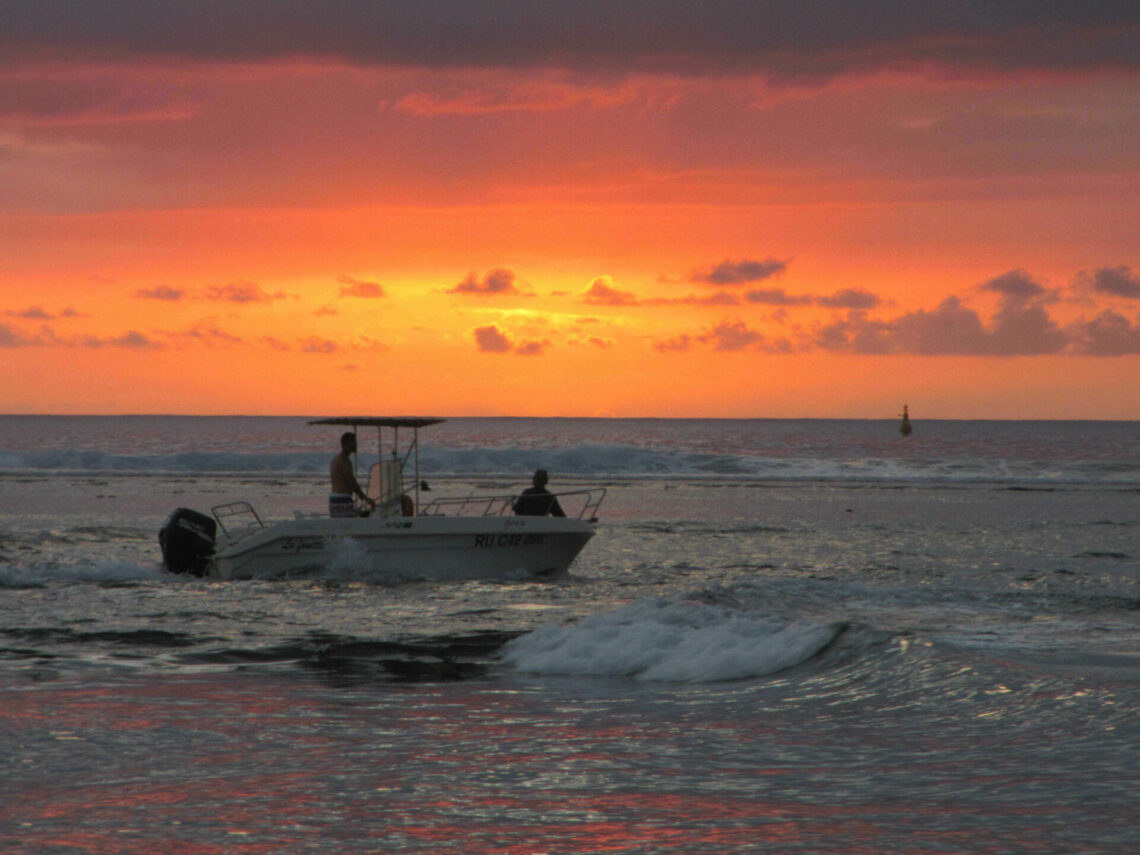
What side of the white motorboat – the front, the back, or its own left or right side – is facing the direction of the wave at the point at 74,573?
back

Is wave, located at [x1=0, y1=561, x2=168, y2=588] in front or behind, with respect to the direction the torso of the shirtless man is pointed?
behind

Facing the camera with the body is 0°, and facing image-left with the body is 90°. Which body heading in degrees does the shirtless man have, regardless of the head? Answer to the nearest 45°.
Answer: approximately 270°

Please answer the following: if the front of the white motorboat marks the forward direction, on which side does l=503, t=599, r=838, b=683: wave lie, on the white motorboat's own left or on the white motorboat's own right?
on the white motorboat's own right

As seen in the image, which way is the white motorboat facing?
to the viewer's right

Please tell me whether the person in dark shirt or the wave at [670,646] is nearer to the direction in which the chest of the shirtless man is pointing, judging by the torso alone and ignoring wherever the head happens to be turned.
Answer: the person in dark shirt

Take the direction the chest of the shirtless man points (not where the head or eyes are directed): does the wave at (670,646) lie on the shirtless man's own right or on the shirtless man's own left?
on the shirtless man's own right
